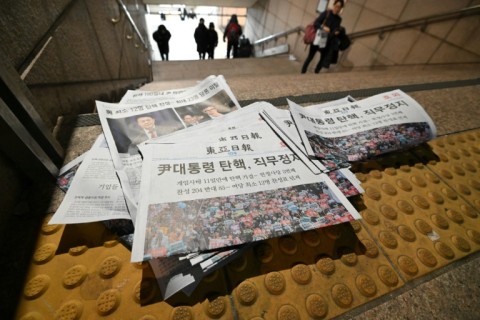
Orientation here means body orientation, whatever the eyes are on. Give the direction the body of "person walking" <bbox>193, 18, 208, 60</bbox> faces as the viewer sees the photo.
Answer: away from the camera

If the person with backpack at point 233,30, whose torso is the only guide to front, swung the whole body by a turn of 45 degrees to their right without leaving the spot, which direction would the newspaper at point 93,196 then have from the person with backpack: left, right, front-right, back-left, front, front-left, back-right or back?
back-right

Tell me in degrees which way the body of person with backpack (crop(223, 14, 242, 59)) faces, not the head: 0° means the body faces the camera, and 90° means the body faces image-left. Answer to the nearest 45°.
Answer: approximately 180°

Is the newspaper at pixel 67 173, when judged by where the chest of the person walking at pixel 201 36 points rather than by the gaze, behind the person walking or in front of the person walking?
behind

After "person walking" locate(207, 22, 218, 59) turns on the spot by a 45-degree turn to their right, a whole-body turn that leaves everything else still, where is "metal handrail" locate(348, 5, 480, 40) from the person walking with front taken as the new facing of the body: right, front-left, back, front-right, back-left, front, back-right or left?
right

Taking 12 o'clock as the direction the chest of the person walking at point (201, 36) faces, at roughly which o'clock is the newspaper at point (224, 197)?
The newspaper is roughly at 6 o'clock from the person walking.

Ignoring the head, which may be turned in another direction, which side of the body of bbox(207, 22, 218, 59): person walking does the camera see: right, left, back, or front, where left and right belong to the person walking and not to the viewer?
back

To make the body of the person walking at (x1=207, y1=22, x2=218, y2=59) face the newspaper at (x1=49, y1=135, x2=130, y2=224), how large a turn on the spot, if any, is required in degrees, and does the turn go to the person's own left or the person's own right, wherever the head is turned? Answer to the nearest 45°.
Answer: approximately 180°

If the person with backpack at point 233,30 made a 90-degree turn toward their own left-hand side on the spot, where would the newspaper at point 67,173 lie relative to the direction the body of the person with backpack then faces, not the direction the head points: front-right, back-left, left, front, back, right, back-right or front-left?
left

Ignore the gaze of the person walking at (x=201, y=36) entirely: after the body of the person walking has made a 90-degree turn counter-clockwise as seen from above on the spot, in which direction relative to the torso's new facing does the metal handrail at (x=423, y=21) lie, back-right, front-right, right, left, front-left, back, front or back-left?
back-left

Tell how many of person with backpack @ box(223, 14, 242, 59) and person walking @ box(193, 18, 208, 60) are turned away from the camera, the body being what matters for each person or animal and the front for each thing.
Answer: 2
